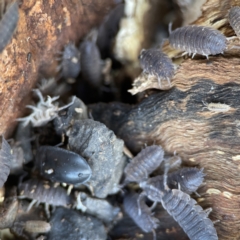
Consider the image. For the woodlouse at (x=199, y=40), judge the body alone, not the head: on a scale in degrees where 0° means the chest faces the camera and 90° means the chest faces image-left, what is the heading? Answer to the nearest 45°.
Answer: approximately 90°

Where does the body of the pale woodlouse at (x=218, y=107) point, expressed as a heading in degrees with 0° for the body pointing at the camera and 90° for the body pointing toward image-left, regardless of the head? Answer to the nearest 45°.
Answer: approximately 90°

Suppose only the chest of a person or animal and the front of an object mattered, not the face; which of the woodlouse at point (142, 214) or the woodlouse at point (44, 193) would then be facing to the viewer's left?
the woodlouse at point (44, 193)

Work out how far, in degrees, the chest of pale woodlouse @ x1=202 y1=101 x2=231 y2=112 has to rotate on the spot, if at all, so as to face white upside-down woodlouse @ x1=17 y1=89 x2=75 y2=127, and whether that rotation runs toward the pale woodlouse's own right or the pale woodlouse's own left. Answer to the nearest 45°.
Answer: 0° — it already faces it
